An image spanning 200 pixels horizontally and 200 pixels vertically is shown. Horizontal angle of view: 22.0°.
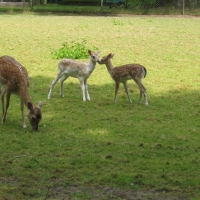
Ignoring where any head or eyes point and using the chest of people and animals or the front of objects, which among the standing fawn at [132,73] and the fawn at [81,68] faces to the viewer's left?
the standing fawn

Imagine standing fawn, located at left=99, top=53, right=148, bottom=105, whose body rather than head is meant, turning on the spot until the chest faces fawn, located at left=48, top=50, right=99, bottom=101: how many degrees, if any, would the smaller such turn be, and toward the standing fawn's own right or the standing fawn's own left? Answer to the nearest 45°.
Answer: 0° — it already faces it

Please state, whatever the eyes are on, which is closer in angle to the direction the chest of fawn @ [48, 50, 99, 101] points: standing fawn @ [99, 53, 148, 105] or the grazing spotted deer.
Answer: the standing fawn

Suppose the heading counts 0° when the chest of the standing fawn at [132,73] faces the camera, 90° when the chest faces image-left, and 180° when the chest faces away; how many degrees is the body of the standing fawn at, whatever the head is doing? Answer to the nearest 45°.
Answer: approximately 90°

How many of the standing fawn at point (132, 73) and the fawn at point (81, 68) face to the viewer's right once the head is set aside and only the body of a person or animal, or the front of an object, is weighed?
1

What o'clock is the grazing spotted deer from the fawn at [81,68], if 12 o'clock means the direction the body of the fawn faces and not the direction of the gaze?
The grazing spotted deer is roughly at 4 o'clock from the fawn.

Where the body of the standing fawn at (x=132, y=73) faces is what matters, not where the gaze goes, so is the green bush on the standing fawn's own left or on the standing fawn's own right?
on the standing fawn's own right

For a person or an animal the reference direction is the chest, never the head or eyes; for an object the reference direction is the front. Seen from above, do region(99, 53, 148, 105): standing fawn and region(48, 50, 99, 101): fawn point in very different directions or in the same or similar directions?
very different directions

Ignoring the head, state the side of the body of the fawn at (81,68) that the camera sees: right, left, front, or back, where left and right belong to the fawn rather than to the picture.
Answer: right
